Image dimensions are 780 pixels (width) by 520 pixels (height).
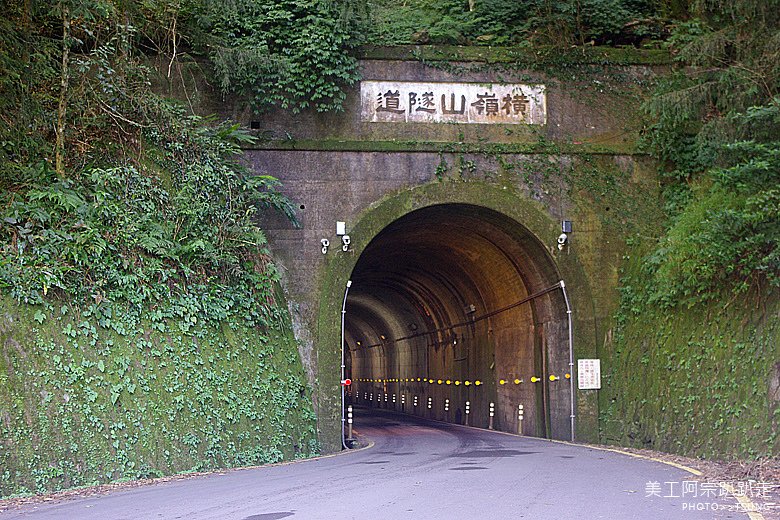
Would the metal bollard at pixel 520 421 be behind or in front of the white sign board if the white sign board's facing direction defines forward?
behind

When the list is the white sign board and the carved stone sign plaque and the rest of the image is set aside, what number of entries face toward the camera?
2

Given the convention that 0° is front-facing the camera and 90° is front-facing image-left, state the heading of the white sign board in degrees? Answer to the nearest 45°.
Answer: approximately 0°
